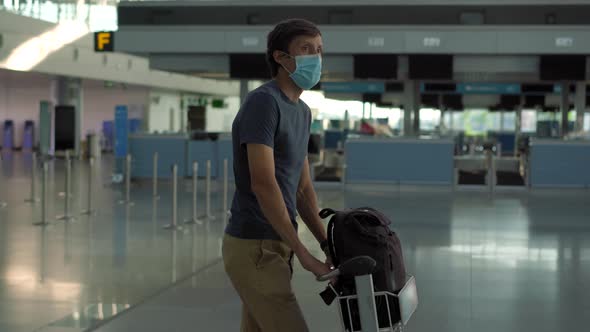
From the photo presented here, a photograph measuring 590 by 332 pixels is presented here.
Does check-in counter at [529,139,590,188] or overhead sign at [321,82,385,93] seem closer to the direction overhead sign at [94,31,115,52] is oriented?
the check-in counter

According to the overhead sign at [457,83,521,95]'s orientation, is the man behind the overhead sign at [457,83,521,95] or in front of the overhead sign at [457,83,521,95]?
in front

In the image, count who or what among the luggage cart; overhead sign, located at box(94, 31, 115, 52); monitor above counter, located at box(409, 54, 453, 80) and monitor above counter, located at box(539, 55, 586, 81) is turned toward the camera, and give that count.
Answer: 3

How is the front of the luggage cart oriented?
to the viewer's right

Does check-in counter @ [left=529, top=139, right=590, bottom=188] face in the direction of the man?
yes

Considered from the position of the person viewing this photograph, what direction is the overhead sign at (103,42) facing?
facing the viewer

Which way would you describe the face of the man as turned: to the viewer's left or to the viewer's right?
to the viewer's right

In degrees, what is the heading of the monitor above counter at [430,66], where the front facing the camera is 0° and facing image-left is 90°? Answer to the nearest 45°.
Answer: approximately 0°

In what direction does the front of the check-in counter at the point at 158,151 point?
toward the camera

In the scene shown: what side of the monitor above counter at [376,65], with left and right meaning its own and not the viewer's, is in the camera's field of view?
front

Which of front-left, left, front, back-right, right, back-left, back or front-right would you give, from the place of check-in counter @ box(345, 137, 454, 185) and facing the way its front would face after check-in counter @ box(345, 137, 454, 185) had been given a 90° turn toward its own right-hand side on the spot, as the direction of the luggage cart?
left

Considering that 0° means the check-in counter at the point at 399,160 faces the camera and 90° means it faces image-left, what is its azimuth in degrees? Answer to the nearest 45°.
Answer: approximately 0°
